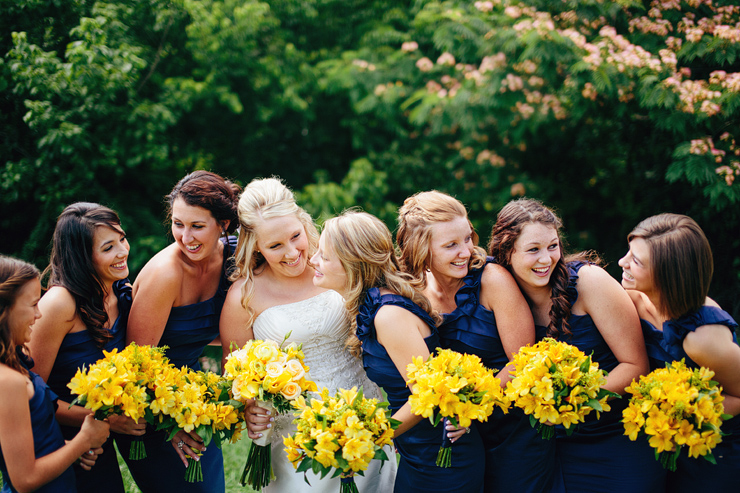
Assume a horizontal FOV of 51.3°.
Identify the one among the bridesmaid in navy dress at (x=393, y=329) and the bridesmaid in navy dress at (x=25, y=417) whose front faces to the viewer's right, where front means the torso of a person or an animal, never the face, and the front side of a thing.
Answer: the bridesmaid in navy dress at (x=25, y=417)

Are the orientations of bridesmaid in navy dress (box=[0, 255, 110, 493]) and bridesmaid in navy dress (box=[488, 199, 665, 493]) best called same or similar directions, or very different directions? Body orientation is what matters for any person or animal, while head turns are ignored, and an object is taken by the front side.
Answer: very different directions

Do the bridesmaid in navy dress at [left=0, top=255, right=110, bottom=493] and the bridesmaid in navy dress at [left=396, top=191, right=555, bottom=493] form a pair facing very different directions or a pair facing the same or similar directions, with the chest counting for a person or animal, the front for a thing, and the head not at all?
very different directions

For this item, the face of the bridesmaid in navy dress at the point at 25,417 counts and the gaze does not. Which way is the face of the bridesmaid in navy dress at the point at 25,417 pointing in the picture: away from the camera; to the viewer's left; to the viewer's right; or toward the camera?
to the viewer's right

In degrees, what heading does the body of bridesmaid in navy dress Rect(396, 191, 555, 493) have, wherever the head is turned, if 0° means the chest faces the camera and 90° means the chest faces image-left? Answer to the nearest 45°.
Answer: approximately 45°

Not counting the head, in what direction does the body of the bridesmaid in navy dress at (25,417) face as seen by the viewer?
to the viewer's right

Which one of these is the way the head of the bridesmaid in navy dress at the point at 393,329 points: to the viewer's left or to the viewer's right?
to the viewer's left

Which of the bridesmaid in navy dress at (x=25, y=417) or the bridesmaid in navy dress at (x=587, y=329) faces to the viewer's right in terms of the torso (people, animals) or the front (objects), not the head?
the bridesmaid in navy dress at (x=25, y=417)

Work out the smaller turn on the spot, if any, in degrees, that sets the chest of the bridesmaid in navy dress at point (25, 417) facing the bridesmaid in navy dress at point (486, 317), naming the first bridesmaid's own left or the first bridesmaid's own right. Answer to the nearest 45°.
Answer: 0° — they already face them
